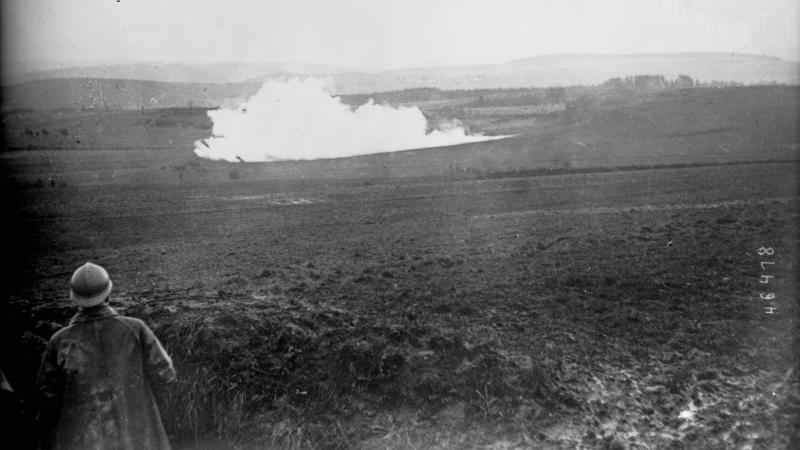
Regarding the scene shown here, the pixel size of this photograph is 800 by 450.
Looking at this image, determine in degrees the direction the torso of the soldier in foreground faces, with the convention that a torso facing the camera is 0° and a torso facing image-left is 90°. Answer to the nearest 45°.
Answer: approximately 180°

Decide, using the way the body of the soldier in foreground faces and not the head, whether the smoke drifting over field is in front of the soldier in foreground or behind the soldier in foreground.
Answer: in front

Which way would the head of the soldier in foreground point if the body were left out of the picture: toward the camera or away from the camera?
away from the camera
